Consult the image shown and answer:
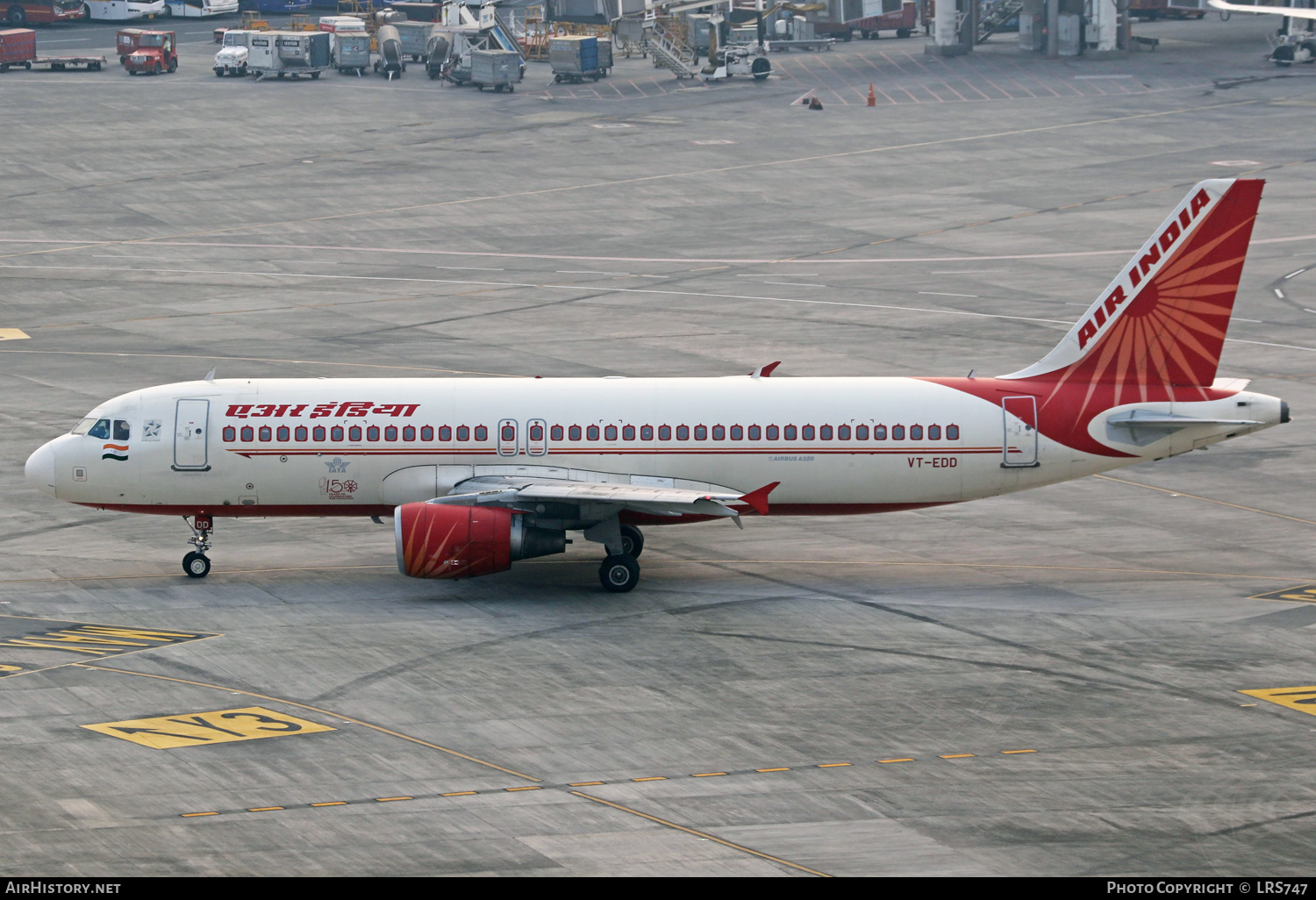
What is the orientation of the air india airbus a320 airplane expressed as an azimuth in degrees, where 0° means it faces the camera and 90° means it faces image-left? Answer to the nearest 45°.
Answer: approximately 90°
